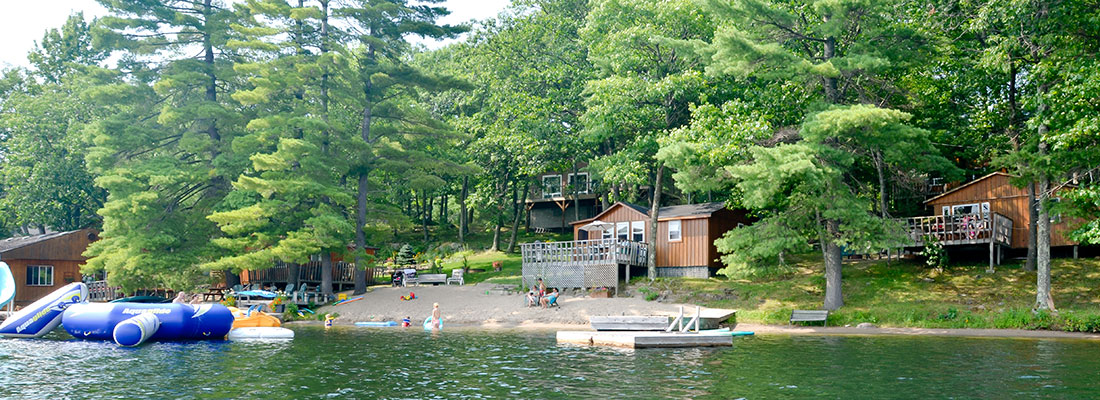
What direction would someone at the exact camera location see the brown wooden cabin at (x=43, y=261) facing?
facing the viewer

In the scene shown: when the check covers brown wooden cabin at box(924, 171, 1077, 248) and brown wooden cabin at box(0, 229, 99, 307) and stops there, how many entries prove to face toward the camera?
2

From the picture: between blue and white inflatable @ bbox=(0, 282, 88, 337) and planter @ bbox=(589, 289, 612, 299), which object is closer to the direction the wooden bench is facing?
the blue and white inflatable

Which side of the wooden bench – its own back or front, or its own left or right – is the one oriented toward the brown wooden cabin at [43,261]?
right

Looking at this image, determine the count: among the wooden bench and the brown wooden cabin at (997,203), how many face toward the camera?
2

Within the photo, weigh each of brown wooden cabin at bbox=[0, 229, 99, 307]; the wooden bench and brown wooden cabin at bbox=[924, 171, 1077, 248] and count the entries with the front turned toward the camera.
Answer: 3

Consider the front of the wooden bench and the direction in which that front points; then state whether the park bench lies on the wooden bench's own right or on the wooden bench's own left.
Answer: on the wooden bench's own right

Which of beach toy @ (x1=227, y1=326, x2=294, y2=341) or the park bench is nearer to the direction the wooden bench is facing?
the beach toy

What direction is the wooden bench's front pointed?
toward the camera

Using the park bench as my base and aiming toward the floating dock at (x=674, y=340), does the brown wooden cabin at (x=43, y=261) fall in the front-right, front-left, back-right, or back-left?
back-right

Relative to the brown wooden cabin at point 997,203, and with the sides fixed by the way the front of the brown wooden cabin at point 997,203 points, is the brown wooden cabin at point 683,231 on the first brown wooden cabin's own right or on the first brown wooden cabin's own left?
on the first brown wooden cabin's own right

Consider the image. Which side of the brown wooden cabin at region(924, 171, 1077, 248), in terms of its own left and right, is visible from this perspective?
front

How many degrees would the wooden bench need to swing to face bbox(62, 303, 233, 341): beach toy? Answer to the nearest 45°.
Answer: approximately 45° to its right
